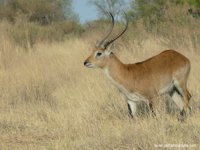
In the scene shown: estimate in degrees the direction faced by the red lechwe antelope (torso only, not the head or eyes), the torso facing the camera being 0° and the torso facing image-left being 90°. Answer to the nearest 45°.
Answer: approximately 90°

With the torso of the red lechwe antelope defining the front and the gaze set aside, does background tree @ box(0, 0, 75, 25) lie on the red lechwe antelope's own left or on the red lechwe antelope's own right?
on the red lechwe antelope's own right
